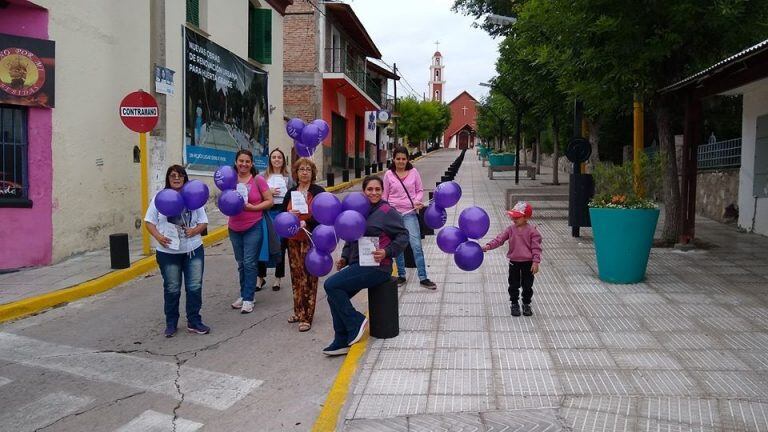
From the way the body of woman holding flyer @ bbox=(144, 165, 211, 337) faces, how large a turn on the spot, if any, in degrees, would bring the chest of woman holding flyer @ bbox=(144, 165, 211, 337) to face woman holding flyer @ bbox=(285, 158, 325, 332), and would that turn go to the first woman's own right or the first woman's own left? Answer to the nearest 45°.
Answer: approximately 90° to the first woman's own left

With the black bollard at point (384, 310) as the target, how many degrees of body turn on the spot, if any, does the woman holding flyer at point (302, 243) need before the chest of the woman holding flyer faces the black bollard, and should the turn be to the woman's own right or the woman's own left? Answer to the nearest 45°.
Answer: approximately 45° to the woman's own left

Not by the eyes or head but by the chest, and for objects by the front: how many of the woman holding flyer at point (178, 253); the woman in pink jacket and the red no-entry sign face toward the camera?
3

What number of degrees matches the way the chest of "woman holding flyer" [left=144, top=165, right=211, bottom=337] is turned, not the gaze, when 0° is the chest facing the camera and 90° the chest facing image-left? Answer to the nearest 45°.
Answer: approximately 0°

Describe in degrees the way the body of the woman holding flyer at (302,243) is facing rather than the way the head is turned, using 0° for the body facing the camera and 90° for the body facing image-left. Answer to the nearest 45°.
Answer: approximately 0°

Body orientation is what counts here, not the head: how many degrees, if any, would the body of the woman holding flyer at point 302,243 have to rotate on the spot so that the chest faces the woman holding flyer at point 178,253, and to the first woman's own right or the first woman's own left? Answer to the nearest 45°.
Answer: approximately 90° to the first woman's own right

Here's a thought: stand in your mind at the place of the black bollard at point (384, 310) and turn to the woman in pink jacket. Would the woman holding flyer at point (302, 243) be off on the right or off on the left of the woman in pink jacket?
left

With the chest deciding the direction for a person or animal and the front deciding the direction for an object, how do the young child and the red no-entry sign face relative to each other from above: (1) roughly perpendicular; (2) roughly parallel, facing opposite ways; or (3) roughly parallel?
roughly parallel

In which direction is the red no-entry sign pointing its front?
toward the camera

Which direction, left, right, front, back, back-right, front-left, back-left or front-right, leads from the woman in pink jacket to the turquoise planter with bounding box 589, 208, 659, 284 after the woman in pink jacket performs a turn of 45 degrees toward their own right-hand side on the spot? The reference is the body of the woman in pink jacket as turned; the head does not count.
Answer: back-left

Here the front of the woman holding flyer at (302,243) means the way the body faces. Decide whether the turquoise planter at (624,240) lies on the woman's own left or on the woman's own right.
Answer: on the woman's own left

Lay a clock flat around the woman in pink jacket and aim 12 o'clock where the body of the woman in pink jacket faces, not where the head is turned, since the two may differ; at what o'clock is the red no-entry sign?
The red no-entry sign is roughly at 4 o'clock from the woman in pink jacket.

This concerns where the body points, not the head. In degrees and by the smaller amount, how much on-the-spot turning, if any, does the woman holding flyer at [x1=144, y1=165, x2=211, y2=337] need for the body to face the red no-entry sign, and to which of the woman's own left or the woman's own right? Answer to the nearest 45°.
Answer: approximately 180°

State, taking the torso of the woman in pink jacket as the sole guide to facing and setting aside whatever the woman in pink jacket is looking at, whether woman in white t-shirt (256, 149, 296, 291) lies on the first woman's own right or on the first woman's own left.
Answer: on the first woman's own right
